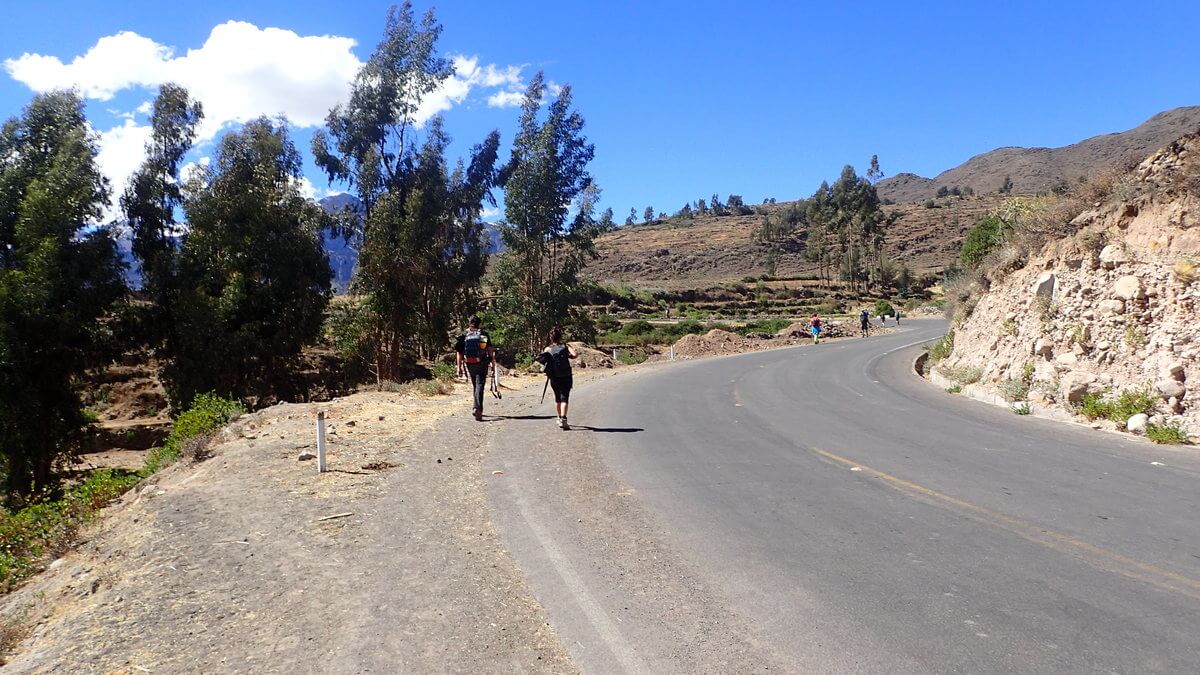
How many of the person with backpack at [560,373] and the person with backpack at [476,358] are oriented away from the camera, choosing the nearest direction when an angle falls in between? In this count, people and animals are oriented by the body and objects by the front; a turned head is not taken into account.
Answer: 2

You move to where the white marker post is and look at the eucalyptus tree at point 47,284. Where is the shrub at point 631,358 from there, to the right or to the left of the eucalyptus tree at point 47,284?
right

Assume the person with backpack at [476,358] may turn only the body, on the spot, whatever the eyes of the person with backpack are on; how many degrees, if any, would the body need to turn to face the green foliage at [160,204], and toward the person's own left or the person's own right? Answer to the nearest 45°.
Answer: approximately 45° to the person's own left

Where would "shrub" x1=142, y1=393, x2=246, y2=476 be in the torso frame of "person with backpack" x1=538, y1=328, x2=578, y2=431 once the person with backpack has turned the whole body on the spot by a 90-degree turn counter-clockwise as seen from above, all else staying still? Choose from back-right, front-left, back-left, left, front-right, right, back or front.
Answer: front

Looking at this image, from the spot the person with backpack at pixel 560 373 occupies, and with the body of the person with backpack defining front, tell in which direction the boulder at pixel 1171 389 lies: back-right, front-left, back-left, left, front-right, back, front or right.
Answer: right

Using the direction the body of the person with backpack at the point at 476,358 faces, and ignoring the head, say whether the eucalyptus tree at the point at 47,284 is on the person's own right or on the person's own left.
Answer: on the person's own left

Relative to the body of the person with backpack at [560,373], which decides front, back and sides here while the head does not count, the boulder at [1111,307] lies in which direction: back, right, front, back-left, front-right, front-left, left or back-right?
right

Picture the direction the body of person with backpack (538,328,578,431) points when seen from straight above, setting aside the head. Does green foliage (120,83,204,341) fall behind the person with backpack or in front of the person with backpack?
in front

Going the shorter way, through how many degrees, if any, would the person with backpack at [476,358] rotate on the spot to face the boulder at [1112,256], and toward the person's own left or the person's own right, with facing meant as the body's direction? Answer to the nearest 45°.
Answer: approximately 90° to the person's own right

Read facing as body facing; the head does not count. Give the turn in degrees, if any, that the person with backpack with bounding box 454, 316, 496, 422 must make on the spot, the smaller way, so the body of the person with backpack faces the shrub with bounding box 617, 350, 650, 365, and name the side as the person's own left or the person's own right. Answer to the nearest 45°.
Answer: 0° — they already face it

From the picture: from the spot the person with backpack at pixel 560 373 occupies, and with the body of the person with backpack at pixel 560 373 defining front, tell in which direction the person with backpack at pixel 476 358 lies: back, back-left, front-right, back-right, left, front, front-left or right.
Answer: front-left

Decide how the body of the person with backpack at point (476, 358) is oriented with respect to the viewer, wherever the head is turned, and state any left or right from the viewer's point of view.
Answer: facing away from the viewer

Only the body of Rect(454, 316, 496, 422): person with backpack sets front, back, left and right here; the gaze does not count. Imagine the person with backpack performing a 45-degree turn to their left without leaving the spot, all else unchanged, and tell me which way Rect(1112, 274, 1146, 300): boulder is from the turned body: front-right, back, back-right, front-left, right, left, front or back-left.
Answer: back-right

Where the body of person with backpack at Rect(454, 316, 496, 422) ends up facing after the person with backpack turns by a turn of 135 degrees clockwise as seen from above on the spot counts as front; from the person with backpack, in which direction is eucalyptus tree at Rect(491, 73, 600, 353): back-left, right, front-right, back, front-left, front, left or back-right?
back-left

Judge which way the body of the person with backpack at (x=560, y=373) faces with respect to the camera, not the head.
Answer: away from the camera

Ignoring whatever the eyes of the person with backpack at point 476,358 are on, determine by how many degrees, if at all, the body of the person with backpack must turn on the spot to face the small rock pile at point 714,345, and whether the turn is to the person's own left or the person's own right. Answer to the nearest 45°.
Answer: approximately 45° to the person's own right

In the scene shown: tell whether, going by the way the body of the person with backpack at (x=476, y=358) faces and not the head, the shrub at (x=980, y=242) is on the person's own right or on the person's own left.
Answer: on the person's own right
